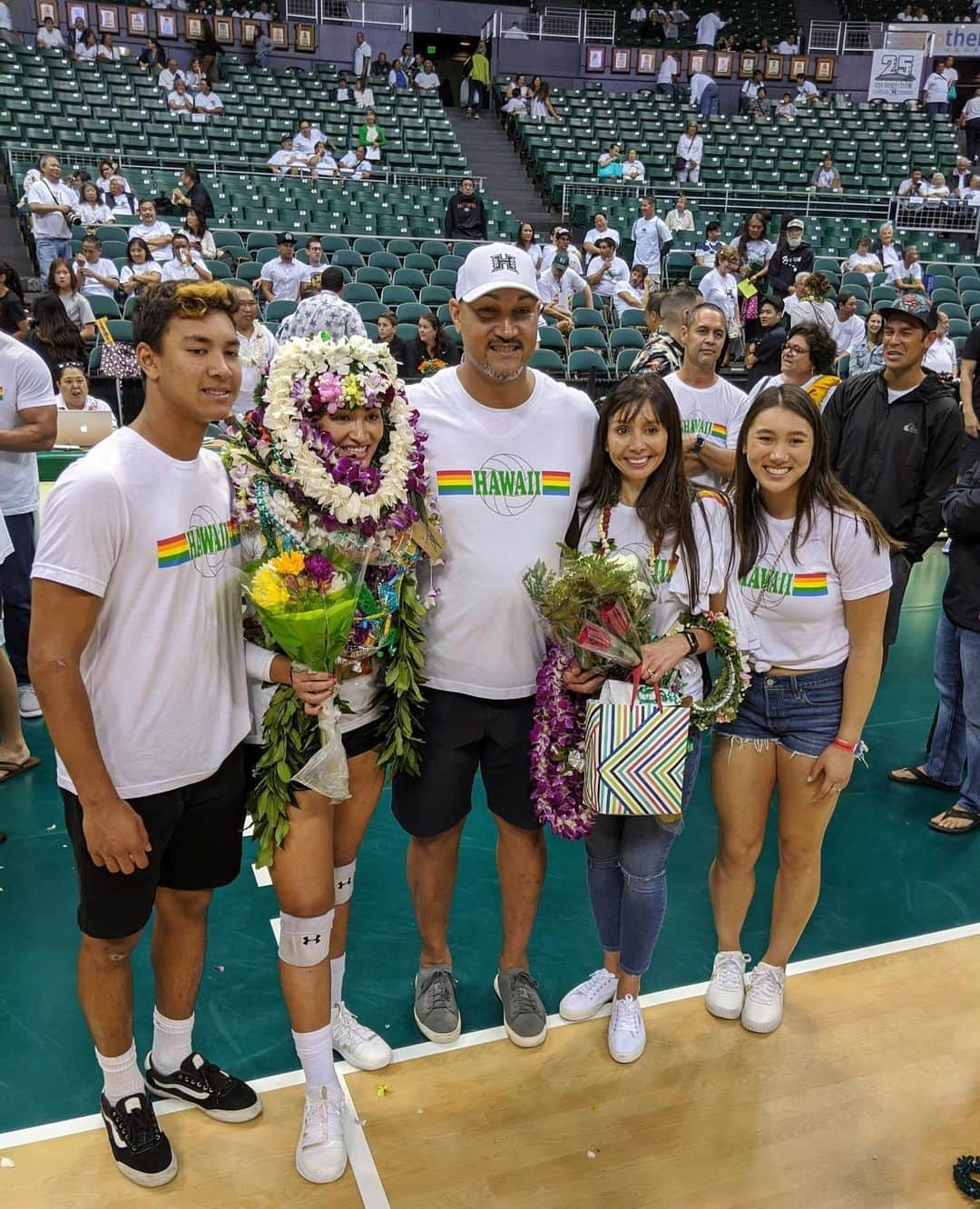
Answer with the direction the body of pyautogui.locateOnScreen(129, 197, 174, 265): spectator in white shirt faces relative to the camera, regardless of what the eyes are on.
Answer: toward the camera

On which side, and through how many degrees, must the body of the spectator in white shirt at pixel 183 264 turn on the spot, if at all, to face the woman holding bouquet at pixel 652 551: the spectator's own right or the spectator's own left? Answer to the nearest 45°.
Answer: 0° — they already face them

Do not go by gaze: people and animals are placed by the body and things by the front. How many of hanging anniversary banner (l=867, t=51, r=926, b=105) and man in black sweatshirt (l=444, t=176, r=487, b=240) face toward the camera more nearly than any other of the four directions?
2

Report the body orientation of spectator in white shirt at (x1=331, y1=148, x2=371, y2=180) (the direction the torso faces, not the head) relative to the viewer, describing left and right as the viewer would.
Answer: facing the viewer

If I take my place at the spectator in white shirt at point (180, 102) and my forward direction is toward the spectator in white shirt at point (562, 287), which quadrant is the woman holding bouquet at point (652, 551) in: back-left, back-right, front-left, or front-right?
front-right

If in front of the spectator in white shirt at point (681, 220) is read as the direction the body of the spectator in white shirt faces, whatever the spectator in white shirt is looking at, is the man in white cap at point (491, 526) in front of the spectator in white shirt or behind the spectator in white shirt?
in front

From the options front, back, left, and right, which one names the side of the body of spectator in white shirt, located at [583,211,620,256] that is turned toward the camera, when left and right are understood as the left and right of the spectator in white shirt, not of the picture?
front

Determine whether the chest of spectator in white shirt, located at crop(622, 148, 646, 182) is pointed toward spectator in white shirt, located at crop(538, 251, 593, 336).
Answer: yes

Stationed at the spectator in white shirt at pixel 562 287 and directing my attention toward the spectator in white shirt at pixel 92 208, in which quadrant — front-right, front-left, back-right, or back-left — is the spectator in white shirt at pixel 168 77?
front-right

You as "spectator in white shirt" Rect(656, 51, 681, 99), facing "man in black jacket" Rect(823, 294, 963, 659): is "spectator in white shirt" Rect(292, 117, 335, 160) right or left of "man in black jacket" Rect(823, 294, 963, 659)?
right

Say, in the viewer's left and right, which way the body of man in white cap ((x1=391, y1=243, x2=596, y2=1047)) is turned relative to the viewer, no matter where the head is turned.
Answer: facing the viewer
